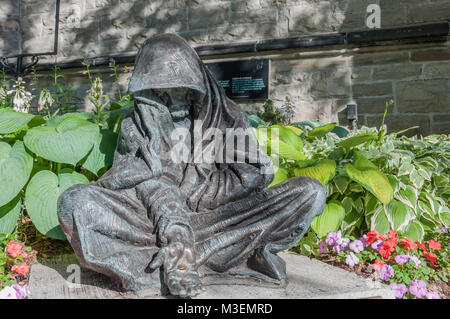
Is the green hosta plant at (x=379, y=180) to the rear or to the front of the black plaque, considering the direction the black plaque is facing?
to the front

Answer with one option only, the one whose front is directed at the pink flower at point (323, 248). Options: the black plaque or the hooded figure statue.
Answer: the black plaque

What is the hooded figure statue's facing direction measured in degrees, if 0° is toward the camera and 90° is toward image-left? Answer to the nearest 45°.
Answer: approximately 0°

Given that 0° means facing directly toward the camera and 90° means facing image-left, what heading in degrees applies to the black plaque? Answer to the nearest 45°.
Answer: approximately 0°

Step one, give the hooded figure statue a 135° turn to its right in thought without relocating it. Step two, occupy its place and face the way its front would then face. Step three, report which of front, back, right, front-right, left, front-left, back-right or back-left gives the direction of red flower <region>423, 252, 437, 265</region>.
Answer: back-right

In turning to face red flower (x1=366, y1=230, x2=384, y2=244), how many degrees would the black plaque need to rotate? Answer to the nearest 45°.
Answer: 0° — it already faces it

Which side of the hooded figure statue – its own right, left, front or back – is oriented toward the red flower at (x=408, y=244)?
left

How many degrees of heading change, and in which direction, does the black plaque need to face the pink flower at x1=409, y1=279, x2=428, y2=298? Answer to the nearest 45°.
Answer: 0° — it already faces it

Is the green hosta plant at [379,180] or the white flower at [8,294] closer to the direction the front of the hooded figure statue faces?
the white flower

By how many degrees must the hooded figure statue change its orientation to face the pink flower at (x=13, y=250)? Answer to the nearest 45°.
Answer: approximately 90° to its right

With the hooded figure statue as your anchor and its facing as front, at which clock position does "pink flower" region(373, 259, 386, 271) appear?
The pink flower is roughly at 9 o'clock from the hooded figure statue.

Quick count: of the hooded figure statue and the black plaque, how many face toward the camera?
2
